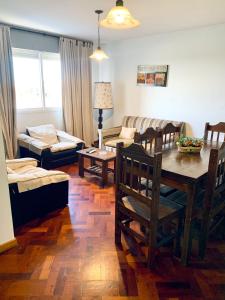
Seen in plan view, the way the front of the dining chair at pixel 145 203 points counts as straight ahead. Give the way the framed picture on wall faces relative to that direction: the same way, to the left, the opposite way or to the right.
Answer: the opposite way

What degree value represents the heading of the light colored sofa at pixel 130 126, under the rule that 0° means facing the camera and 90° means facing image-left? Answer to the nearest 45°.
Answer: approximately 45°

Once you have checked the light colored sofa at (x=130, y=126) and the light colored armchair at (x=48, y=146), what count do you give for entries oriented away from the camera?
0

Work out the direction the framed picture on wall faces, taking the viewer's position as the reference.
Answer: facing the viewer and to the left of the viewer

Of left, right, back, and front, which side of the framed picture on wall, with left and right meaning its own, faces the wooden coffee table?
front

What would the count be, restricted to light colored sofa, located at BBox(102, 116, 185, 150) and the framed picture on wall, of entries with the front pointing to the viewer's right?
0

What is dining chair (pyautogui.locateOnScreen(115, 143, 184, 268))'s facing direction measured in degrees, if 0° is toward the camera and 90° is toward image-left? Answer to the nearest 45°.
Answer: approximately 225°

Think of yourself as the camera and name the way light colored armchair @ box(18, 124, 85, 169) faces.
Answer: facing the viewer and to the right of the viewer

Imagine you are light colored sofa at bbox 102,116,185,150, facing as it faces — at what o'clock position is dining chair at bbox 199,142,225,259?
The dining chair is roughly at 10 o'clock from the light colored sofa.

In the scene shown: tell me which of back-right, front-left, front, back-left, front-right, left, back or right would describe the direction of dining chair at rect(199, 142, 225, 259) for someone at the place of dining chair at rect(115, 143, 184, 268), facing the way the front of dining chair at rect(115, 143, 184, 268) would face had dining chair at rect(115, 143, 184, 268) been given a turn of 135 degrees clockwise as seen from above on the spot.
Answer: left

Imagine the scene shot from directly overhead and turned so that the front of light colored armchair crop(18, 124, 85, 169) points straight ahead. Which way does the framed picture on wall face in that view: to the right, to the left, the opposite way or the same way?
to the right

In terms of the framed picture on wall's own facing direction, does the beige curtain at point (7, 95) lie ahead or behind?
ahead

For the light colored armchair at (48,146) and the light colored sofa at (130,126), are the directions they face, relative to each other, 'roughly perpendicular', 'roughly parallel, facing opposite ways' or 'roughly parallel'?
roughly perpendicular

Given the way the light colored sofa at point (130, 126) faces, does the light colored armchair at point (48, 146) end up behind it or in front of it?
in front

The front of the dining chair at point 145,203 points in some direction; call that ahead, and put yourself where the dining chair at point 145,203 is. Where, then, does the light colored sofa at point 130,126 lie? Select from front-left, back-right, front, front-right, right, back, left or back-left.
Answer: front-left

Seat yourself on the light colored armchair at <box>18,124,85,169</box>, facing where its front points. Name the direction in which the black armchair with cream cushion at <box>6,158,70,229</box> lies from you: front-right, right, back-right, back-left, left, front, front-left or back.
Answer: front-right

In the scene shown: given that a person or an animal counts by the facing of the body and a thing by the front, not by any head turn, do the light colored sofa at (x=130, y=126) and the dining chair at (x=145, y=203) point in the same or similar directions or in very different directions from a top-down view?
very different directions
